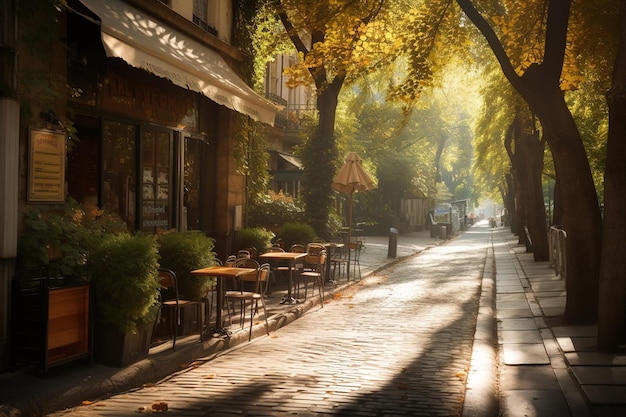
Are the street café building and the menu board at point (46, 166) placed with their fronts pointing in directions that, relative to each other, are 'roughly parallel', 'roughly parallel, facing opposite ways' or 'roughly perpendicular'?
roughly parallel

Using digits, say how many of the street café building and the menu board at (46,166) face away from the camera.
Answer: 0

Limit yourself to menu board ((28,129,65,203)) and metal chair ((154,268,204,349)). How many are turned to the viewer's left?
0

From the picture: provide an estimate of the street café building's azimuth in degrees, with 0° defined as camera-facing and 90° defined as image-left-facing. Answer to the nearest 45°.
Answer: approximately 315°

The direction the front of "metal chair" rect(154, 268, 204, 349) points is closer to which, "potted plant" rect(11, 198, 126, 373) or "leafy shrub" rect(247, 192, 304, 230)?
the leafy shrub

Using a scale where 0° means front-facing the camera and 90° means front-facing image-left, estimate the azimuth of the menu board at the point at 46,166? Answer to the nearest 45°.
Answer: approximately 315°

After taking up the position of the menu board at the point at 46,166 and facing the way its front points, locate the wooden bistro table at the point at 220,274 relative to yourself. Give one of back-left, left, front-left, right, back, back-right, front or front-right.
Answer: front-left

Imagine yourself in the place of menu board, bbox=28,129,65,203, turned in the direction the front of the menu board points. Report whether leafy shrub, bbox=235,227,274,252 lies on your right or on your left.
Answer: on your left

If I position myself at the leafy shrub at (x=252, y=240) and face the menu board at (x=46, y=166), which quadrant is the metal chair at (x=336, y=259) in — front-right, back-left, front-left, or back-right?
back-left

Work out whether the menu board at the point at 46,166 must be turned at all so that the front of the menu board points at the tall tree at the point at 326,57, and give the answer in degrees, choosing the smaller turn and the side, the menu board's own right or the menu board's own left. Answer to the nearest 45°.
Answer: approximately 90° to the menu board's own left

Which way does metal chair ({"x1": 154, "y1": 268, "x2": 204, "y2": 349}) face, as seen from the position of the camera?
facing away from the viewer and to the right of the viewer

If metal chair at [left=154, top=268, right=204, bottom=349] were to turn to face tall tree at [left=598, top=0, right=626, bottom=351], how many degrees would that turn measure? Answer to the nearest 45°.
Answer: approximately 45° to its right

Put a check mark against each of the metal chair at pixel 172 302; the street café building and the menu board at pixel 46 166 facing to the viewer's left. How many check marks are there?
0

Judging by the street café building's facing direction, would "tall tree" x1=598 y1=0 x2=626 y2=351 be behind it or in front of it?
in front
